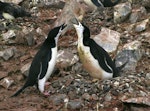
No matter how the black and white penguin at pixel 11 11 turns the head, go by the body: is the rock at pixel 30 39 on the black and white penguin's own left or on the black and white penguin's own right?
on the black and white penguin's own left

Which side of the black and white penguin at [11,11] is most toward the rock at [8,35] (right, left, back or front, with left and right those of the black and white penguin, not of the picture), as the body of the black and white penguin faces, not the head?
left

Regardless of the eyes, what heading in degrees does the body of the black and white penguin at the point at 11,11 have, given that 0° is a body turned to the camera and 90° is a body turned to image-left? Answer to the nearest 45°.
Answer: approximately 90°

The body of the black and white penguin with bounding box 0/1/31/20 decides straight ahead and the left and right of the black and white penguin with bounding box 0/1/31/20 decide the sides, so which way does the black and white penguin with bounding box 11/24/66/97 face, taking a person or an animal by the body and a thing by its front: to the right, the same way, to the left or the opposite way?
the opposite way

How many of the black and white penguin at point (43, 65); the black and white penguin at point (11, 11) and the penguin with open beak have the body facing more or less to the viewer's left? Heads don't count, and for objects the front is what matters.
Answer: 2

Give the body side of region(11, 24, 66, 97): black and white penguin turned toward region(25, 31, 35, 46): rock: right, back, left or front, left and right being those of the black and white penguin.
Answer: left

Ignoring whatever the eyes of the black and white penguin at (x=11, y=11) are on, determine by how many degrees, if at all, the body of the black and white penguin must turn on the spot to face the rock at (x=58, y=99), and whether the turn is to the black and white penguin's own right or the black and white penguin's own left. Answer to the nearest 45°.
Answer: approximately 90° to the black and white penguin's own left

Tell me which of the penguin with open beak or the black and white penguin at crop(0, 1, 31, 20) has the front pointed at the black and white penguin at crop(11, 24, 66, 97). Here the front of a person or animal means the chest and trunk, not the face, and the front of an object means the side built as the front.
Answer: the penguin with open beak

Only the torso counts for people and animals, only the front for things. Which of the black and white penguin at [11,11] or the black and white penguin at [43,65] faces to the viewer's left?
the black and white penguin at [11,11]

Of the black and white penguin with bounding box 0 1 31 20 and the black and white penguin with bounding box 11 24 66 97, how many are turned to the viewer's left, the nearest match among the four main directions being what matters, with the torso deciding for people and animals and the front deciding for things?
1

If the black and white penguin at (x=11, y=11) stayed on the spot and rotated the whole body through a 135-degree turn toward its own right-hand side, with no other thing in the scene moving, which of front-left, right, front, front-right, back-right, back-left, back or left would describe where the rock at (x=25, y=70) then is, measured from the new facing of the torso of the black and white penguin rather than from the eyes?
back-right

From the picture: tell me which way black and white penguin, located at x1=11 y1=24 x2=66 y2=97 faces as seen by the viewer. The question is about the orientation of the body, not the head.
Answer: to the viewer's right

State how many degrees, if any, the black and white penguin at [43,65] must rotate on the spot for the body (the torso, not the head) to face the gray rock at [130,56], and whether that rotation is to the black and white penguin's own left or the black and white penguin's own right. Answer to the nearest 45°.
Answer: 0° — it already faces it
